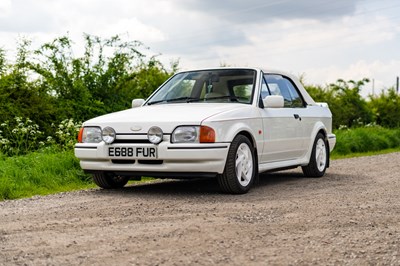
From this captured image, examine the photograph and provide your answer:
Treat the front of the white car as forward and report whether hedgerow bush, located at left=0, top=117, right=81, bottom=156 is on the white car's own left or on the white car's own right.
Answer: on the white car's own right

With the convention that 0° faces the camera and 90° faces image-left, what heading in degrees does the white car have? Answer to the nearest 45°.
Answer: approximately 45°

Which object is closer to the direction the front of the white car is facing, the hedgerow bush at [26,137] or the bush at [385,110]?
the hedgerow bush

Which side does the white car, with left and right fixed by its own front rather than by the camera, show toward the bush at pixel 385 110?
back
